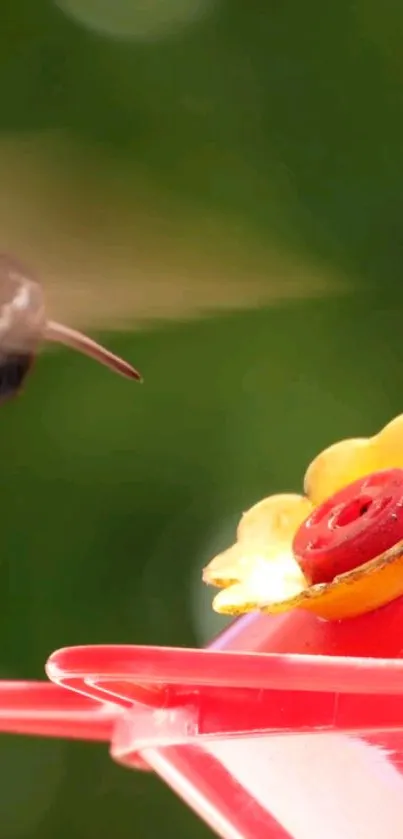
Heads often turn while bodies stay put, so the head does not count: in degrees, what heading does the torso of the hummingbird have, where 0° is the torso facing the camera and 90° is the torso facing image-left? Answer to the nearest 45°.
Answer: approximately 270°
